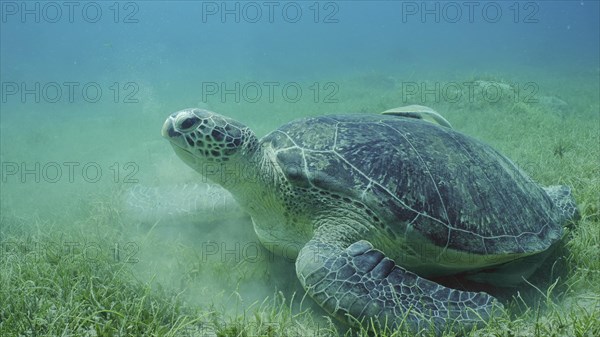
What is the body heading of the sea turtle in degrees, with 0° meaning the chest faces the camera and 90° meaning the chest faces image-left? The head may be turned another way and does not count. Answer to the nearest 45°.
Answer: approximately 90°
